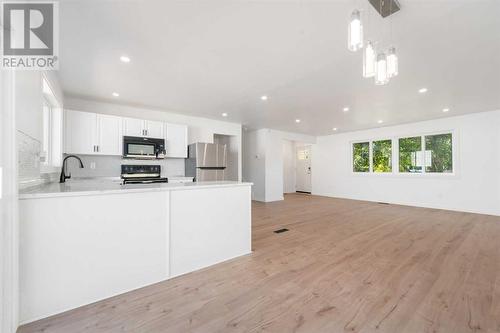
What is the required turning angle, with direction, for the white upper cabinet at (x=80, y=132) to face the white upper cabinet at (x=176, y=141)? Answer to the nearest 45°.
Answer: approximately 45° to its left

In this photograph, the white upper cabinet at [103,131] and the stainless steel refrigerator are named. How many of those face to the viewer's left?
0

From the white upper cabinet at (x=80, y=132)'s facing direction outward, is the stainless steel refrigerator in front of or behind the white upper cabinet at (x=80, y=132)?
in front

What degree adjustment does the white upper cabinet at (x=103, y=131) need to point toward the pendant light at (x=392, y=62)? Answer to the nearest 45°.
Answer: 0° — it already faces it

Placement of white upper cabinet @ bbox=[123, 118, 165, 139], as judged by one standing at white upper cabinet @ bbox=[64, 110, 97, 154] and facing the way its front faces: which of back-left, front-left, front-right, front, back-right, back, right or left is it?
front-left

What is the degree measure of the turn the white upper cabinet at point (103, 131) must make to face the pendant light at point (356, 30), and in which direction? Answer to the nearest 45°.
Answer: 0° — it already faces it

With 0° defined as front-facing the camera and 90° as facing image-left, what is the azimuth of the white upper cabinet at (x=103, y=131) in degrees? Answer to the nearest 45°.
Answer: approximately 315°

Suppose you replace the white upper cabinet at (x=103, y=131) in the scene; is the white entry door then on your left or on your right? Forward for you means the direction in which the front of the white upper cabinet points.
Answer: on your left

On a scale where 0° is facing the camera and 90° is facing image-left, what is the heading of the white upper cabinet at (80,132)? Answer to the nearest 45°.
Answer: approximately 315°

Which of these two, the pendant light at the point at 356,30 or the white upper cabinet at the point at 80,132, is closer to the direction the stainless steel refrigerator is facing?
the pendant light

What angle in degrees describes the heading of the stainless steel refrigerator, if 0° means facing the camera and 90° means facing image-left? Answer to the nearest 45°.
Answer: approximately 315°

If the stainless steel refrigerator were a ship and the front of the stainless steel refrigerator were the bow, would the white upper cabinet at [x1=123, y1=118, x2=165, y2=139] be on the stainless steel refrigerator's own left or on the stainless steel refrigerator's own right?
on the stainless steel refrigerator's own right

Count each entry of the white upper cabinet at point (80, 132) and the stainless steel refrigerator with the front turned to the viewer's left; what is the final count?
0

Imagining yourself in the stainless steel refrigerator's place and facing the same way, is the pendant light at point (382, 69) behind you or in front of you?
in front
